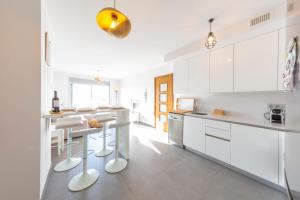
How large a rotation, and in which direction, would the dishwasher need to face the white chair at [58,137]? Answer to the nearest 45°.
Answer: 0° — it already faces it

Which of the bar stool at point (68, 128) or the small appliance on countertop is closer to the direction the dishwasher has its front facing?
the bar stool

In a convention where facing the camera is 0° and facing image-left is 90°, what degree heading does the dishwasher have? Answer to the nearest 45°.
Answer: approximately 45°

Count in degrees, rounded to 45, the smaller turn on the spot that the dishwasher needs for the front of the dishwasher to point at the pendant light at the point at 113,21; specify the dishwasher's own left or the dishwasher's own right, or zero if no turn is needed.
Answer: approximately 45° to the dishwasher's own left

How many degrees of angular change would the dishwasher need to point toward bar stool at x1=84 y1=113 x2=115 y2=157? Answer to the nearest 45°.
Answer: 0° — it already faces it

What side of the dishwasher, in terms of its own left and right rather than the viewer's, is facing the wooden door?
right

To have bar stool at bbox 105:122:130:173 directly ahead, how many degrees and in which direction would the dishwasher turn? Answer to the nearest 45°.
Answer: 0° — it already faces it
